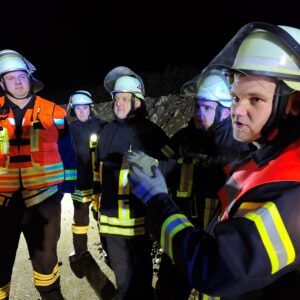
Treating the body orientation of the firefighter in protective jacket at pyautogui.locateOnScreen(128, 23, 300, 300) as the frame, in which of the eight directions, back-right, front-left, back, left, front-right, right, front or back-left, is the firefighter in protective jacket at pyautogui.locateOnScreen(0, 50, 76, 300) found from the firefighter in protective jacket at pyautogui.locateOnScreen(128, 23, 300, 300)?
front-right

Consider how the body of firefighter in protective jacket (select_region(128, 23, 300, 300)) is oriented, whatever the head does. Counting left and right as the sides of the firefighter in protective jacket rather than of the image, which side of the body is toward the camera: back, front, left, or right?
left

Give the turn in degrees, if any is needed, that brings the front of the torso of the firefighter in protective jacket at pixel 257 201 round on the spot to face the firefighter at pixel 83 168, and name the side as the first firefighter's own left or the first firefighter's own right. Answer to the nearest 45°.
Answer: approximately 45° to the first firefighter's own right

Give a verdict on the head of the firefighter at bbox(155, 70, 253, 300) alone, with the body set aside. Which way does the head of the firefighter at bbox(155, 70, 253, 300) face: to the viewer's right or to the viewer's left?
to the viewer's left

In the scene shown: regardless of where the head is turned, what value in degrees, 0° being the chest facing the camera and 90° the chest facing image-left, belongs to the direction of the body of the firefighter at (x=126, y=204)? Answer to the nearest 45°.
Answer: approximately 45°

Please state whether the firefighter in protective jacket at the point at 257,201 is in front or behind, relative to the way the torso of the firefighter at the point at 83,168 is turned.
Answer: in front

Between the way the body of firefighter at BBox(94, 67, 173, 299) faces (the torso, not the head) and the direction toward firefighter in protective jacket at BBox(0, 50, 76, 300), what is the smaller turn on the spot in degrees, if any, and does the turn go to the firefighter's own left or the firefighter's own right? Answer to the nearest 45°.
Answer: approximately 45° to the firefighter's own right

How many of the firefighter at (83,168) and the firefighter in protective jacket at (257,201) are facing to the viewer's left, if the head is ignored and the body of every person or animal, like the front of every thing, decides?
1

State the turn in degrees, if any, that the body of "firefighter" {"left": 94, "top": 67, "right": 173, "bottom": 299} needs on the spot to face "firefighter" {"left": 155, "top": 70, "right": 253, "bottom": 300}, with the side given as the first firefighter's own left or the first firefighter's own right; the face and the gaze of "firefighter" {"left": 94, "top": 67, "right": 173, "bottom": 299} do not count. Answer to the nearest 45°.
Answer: approximately 135° to the first firefighter's own left
